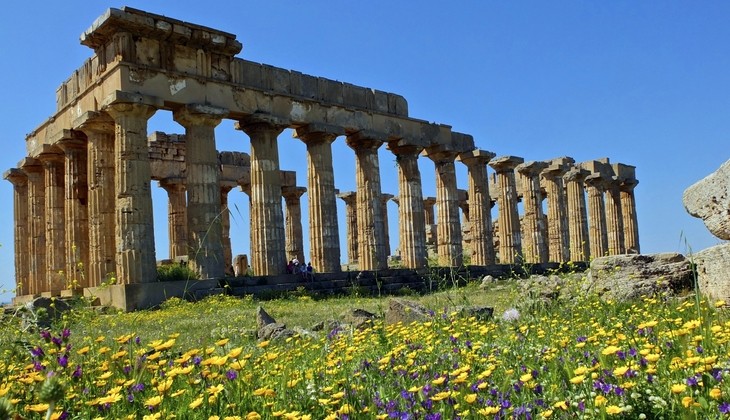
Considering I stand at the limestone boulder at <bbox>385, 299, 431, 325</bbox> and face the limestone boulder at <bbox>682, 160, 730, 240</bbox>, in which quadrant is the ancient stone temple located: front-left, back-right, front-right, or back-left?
back-left

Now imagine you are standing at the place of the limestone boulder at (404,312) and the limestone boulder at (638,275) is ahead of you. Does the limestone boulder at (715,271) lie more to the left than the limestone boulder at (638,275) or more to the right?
right
